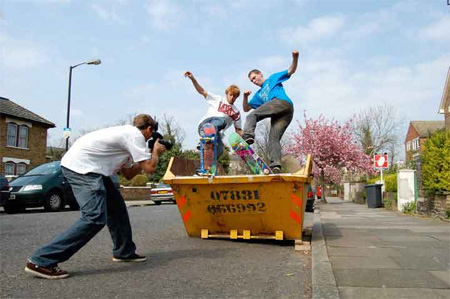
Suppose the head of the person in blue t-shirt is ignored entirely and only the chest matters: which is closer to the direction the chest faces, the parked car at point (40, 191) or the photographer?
the photographer

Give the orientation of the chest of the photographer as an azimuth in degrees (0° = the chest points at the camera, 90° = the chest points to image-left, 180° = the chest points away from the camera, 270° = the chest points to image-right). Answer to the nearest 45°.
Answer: approximately 270°

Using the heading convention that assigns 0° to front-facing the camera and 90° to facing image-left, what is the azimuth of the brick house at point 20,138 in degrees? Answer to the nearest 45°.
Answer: approximately 315°

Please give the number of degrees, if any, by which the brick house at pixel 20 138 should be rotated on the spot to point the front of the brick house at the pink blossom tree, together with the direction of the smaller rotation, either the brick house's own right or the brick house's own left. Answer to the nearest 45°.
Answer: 0° — it already faces it

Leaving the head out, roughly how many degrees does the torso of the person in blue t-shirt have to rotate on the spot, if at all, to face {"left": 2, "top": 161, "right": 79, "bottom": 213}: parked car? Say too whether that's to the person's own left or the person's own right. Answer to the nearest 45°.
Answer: approximately 90° to the person's own right

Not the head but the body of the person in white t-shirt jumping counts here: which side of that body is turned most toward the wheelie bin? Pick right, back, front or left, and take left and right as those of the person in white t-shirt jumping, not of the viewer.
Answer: left
